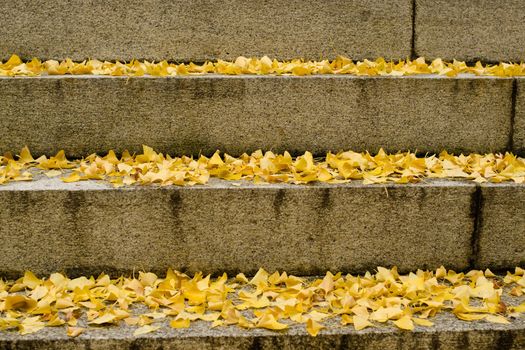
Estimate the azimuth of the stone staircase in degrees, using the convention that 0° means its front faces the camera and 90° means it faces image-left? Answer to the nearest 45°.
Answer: approximately 0°
